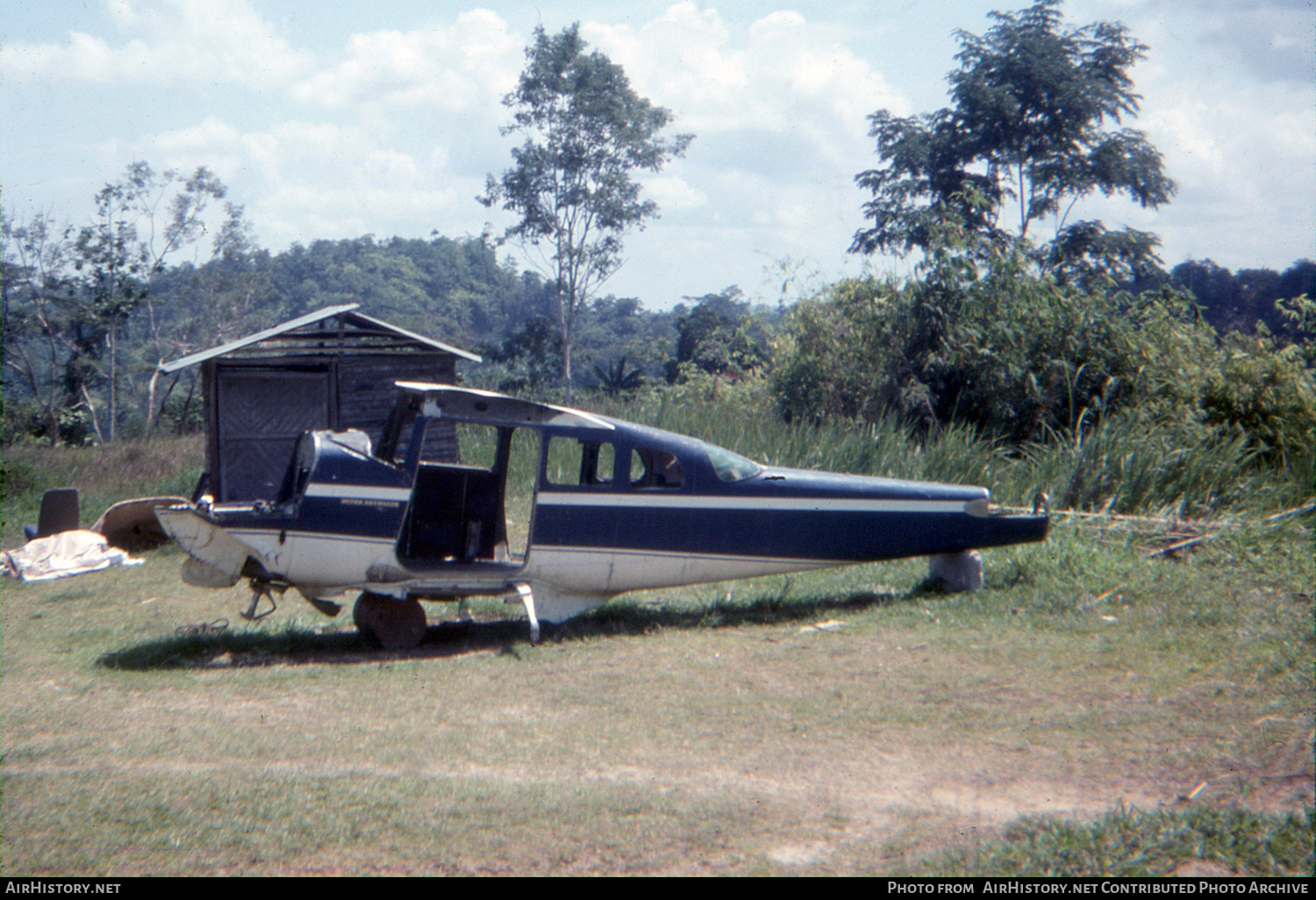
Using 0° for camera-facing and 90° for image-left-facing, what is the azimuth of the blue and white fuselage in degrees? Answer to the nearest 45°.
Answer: approximately 90°

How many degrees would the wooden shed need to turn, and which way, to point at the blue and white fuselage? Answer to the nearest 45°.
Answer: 0° — it already faces it

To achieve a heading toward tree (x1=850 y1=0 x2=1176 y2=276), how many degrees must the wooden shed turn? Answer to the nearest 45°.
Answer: approximately 90° to its left

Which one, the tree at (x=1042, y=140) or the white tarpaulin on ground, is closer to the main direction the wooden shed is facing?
the white tarpaulin on ground

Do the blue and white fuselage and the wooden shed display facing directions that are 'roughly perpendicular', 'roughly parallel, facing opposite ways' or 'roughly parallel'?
roughly perpendicular

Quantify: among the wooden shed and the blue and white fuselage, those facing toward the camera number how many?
1

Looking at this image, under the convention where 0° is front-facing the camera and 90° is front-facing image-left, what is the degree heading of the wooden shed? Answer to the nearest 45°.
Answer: approximately 0°

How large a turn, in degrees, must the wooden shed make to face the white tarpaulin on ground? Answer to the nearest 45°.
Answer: approximately 45° to its right

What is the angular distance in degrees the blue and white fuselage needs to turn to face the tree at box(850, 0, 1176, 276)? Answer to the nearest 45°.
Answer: approximately 135° to its right
